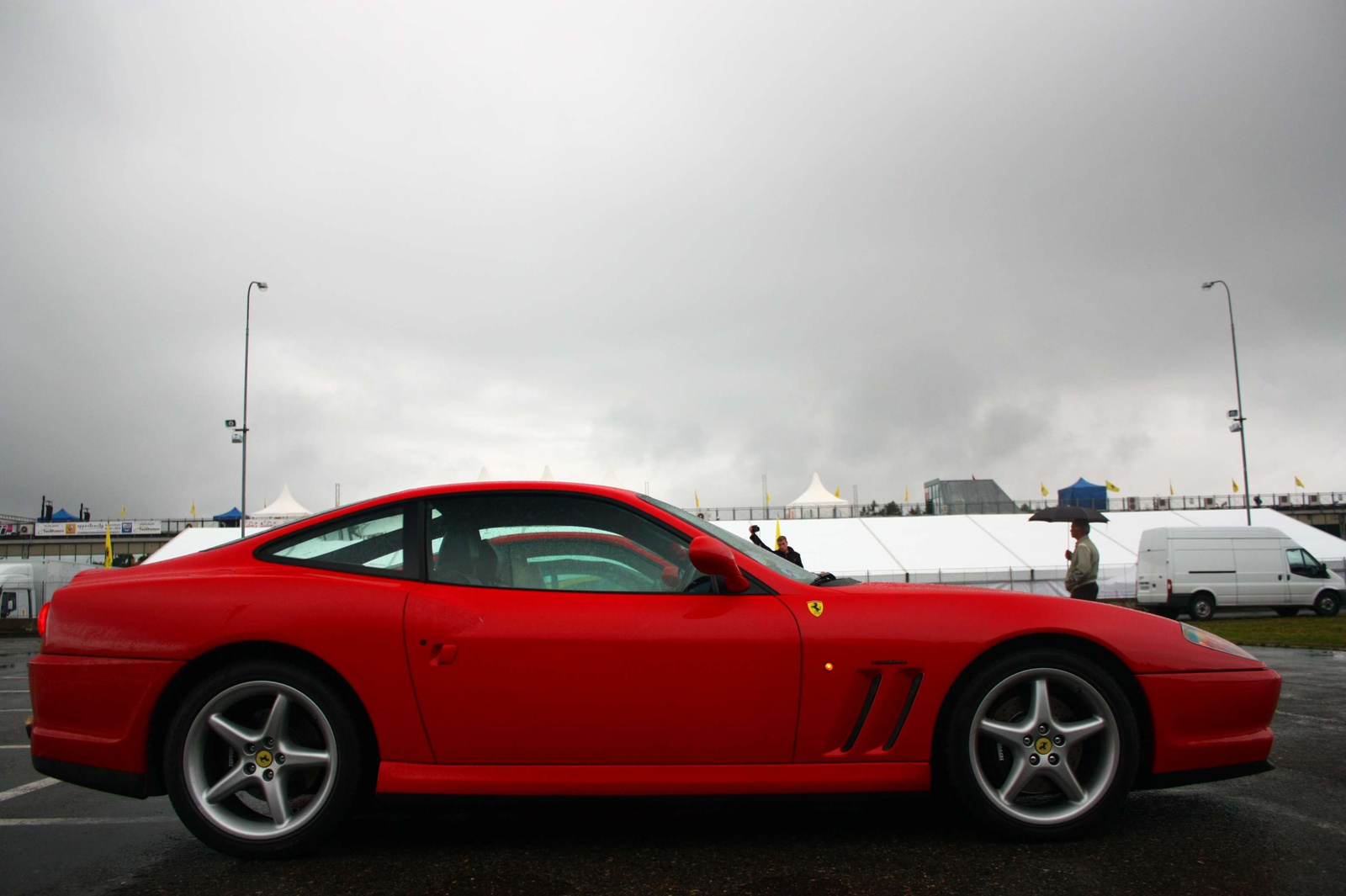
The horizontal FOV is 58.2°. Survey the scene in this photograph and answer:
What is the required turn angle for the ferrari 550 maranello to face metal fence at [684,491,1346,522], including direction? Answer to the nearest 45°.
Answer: approximately 90° to its left

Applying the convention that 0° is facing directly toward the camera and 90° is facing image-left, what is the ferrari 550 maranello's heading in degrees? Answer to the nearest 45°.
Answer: approximately 270°

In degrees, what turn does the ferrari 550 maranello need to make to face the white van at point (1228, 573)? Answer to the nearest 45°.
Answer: approximately 45° to its left

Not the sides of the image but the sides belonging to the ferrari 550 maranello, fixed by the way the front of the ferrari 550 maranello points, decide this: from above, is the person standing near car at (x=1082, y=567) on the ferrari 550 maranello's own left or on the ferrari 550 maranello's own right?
on the ferrari 550 maranello's own left

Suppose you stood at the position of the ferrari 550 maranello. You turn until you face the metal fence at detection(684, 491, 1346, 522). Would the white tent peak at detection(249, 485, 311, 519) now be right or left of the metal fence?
left

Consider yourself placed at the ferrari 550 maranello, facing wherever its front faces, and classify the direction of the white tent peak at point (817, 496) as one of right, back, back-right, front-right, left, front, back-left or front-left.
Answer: left

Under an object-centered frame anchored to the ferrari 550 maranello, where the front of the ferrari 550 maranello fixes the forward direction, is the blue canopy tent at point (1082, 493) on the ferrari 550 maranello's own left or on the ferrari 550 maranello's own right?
on the ferrari 550 maranello's own left
